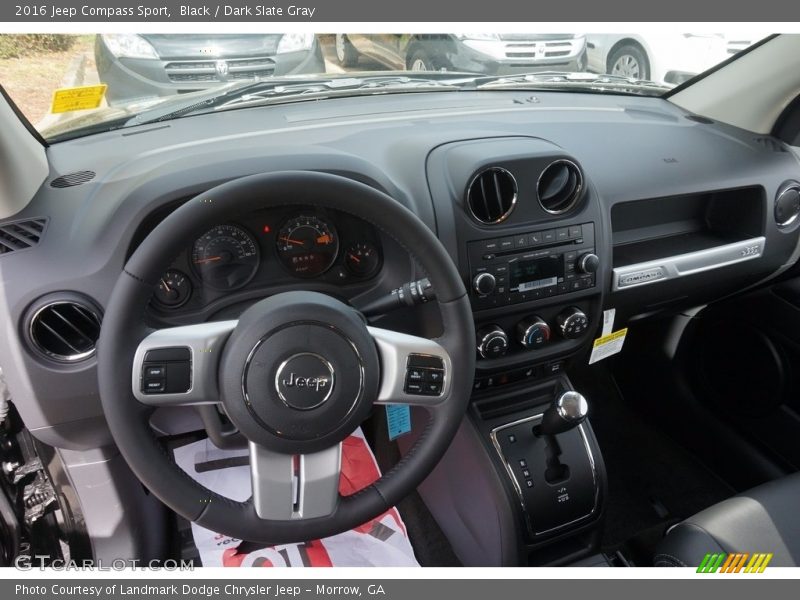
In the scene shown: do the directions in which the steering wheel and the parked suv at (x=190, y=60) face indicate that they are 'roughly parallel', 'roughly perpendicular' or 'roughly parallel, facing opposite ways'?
roughly parallel

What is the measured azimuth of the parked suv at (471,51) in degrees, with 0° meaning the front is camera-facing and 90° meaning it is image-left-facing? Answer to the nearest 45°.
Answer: approximately 315°

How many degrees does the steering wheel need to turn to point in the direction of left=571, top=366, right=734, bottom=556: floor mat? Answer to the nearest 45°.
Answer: approximately 135° to its left

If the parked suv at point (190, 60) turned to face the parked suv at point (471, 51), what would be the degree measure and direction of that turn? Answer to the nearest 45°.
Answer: approximately 90° to its left

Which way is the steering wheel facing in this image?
toward the camera

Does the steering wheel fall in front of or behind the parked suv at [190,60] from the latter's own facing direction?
in front

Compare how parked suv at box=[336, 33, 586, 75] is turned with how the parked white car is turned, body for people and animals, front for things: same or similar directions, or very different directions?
same or similar directions

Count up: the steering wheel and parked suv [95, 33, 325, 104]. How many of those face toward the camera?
2
